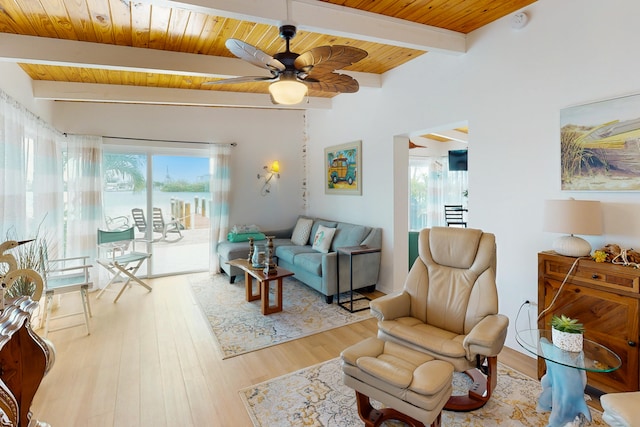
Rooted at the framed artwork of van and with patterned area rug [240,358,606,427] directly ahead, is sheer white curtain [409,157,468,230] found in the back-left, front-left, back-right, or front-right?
back-left

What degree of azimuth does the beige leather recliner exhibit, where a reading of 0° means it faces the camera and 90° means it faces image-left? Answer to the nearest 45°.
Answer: approximately 45°

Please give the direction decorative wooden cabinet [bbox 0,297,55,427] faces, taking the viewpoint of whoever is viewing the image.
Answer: facing to the right of the viewer

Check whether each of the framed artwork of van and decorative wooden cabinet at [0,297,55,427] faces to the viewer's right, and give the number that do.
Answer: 1

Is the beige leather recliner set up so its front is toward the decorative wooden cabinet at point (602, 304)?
no

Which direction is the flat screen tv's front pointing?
toward the camera

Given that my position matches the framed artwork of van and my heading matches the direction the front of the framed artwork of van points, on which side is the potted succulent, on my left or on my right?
on my left

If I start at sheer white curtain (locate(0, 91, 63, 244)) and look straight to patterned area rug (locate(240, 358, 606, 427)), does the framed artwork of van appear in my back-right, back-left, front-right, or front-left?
front-left

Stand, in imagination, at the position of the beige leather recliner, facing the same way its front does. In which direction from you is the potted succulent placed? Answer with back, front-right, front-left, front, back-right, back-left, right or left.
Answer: left

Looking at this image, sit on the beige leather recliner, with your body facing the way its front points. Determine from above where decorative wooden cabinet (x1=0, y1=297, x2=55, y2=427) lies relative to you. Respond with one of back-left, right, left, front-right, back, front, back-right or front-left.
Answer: front

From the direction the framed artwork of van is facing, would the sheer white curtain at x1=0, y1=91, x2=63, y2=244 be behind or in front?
in front

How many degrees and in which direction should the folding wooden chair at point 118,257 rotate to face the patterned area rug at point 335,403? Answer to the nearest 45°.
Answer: approximately 45° to its right

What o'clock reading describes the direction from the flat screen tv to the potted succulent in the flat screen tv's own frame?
The potted succulent is roughly at 12 o'clock from the flat screen tv.

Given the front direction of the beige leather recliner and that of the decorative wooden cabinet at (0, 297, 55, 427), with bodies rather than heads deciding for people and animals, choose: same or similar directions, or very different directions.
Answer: very different directions

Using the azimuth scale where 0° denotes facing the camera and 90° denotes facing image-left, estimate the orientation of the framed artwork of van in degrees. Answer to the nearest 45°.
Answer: approximately 45°
